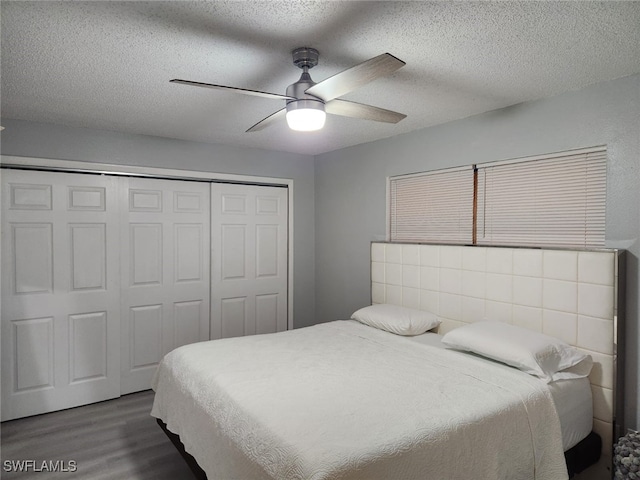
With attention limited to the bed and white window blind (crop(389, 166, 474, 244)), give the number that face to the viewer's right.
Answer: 0

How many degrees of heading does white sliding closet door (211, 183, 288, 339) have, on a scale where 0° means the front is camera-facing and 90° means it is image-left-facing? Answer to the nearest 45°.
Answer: approximately 315°

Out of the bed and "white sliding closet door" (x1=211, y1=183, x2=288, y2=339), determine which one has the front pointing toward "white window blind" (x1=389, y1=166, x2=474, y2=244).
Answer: the white sliding closet door

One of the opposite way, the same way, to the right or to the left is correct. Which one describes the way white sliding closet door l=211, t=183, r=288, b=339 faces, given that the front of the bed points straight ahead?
to the left

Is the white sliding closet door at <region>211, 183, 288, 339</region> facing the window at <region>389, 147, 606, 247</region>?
yes

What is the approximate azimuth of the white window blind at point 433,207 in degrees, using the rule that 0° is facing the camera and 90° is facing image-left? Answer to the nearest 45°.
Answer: approximately 45°

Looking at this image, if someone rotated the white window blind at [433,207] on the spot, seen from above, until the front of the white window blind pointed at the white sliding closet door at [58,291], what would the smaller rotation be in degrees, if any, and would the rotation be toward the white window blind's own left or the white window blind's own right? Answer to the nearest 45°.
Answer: approximately 45° to the white window blind's own right

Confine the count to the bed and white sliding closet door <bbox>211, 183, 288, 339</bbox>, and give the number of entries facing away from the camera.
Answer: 0

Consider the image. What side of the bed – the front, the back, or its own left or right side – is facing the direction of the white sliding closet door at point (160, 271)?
right

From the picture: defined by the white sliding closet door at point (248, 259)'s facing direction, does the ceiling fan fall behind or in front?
in front

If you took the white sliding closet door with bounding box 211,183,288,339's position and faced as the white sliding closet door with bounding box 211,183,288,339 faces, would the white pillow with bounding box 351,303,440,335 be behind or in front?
in front
